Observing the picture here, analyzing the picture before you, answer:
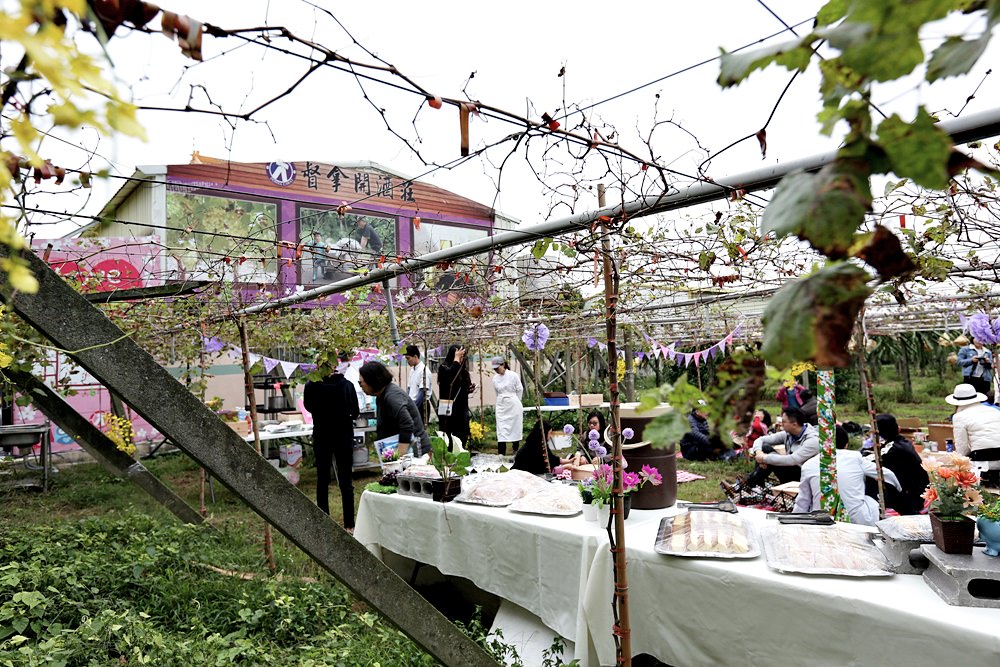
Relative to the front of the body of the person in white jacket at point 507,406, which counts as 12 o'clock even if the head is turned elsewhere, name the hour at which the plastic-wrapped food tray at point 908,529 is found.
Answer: The plastic-wrapped food tray is roughly at 10 o'clock from the person in white jacket.

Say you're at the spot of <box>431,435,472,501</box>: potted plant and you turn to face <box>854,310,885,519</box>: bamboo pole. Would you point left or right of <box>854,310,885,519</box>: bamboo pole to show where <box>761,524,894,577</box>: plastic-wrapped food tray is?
right

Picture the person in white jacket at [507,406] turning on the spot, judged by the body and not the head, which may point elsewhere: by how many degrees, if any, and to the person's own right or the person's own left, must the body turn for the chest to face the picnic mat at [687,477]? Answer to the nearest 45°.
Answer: approximately 90° to the person's own left

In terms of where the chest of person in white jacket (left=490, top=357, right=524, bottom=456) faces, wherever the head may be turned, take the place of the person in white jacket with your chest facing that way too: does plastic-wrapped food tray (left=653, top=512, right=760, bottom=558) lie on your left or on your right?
on your left

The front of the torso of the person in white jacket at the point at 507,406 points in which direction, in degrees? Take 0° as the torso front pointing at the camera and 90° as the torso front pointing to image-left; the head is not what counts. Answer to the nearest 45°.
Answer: approximately 45°

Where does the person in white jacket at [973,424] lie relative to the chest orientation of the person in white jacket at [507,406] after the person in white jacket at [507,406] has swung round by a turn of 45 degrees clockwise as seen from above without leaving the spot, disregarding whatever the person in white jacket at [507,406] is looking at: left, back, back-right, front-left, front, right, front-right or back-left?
back-left

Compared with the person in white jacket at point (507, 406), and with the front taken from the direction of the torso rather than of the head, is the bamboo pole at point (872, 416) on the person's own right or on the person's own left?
on the person's own left
